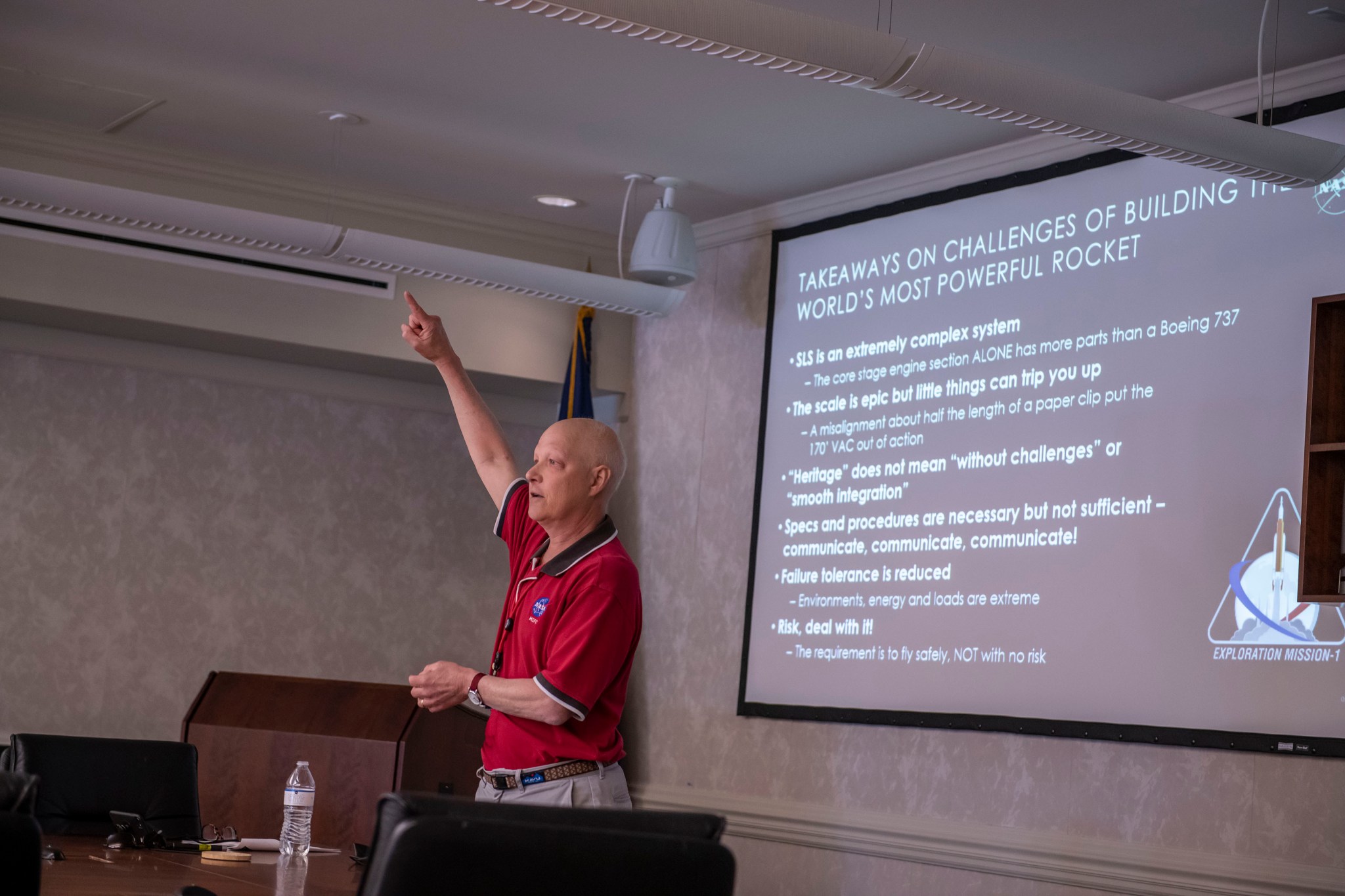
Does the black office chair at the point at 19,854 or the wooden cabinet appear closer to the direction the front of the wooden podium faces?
the black office chair

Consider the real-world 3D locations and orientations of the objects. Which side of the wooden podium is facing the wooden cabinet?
left

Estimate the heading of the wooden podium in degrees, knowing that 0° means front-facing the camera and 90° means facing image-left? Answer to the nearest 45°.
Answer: approximately 45°

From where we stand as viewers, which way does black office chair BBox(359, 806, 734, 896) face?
facing away from the viewer and to the left of the viewer

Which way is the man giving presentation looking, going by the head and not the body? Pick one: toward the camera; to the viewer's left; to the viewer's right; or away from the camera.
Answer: to the viewer's left
